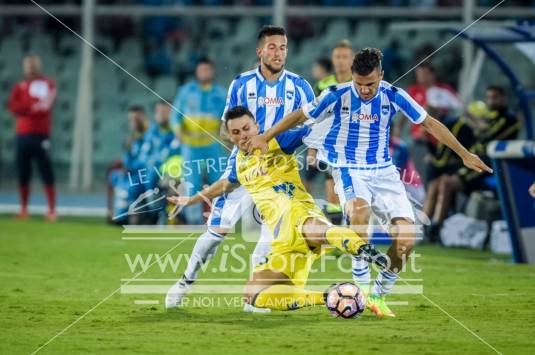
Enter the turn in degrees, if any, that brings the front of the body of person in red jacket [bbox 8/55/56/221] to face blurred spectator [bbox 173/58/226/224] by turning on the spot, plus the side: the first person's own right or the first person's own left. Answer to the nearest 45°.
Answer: approximately 45° to the first person's own left

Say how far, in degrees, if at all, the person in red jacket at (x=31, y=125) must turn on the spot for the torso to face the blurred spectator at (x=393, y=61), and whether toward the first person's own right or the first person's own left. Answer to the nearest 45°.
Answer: approximately 90° to the first person's own left

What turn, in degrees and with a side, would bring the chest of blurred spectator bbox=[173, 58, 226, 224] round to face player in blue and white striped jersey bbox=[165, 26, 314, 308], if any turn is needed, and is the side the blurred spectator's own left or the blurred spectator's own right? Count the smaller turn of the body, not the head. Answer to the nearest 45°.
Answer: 0° — they already face them

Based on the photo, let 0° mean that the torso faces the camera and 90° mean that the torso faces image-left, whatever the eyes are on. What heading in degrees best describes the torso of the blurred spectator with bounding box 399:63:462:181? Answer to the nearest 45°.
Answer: approximately 45°

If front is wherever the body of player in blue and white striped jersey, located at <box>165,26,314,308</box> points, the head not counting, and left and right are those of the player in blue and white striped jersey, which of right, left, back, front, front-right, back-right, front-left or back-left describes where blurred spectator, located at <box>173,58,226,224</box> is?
back

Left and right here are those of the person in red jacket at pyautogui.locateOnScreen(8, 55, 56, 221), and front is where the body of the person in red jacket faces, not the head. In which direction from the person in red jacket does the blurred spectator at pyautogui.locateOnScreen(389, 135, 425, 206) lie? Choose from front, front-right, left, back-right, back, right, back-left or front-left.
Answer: front-left

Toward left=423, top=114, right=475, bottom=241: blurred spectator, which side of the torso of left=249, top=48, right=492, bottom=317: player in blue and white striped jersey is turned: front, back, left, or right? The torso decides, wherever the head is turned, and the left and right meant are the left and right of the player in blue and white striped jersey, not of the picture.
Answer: back

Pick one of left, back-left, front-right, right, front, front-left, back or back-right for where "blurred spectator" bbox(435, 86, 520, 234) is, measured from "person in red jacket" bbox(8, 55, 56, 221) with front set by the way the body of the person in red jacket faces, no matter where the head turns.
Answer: front-left

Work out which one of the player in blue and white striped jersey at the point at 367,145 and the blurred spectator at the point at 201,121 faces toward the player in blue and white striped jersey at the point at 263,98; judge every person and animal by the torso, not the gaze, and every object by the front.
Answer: the blurred spectator

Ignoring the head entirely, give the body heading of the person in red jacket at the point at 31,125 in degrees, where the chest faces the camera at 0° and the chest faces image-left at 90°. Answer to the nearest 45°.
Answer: approximately 0°
